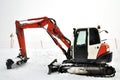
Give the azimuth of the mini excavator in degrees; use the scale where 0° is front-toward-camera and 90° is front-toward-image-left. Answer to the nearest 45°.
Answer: approximately 90°
